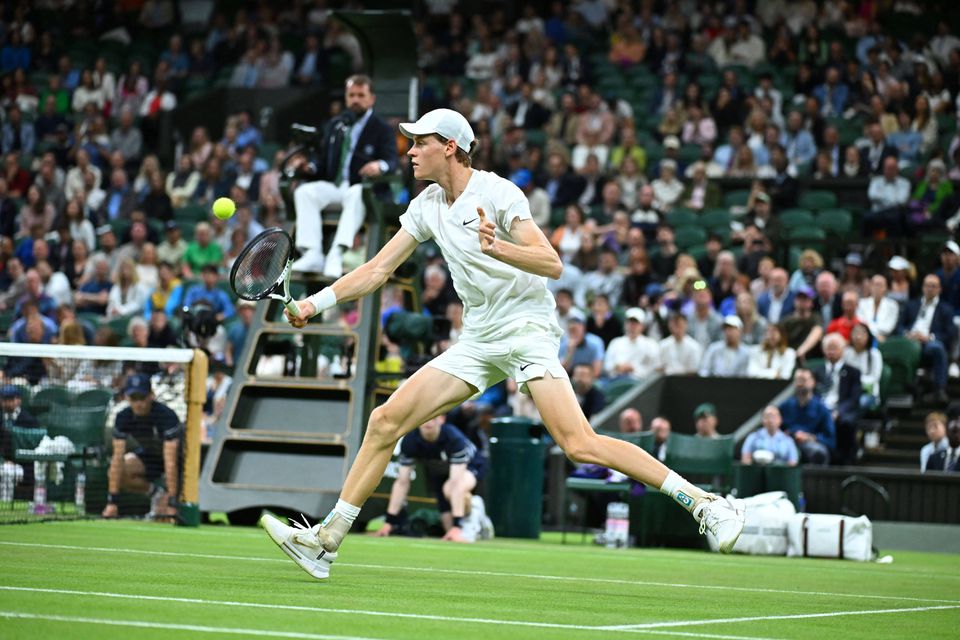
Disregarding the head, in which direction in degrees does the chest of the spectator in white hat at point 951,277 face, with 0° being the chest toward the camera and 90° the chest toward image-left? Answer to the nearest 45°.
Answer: approximately 45°

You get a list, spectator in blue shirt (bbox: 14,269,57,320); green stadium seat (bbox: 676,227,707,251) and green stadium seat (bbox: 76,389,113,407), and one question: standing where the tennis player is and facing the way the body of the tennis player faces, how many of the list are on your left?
0

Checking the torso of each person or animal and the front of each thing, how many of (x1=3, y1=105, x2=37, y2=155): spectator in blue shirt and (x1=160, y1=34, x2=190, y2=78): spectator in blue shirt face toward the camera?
2

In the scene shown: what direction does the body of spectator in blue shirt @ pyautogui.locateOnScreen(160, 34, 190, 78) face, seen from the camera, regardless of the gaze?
toward the camera

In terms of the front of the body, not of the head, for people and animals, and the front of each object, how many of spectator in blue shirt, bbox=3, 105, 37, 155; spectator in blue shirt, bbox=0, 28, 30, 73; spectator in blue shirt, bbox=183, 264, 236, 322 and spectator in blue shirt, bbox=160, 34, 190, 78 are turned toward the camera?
4

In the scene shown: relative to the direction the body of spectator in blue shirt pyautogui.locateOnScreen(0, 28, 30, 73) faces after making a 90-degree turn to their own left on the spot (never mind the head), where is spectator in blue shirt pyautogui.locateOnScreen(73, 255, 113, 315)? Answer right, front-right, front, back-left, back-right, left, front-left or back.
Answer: right

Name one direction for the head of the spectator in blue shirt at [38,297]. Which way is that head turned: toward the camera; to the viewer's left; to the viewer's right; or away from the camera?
toward the camera

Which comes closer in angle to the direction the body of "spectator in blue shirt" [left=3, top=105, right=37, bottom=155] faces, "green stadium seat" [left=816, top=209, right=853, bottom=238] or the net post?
the net post

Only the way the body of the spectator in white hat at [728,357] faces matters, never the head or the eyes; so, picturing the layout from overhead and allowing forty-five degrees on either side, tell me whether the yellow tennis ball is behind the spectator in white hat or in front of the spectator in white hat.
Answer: in front

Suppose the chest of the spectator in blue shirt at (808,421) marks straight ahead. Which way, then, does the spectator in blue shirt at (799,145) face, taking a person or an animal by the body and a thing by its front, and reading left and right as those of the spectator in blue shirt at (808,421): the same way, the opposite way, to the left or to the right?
the same way

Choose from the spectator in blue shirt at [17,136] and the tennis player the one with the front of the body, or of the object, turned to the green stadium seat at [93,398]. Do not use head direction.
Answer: the spectator in blue shirt

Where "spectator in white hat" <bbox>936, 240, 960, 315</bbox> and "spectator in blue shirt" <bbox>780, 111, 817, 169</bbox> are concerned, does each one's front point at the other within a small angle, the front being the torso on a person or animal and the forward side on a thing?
no

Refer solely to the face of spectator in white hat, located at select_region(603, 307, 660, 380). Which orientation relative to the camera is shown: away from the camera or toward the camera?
toward the camera

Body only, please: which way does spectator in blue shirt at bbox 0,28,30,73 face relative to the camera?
toward the camera
